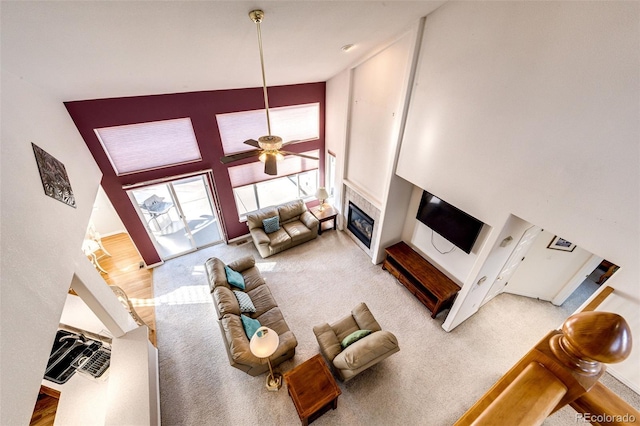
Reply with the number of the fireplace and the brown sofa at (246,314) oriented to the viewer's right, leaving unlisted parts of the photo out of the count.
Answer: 1

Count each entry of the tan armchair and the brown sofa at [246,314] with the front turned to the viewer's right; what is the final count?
1

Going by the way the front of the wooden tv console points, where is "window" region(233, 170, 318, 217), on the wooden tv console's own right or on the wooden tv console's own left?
on the wooden tv console's own right

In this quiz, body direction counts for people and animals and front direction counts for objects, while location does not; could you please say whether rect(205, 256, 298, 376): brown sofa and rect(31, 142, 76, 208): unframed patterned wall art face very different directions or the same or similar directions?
same or similar directions

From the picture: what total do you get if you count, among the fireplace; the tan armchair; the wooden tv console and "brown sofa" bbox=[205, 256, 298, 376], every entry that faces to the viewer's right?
1

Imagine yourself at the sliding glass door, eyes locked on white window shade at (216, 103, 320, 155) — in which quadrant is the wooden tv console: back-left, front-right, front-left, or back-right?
front-right

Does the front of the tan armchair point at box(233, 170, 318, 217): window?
yes

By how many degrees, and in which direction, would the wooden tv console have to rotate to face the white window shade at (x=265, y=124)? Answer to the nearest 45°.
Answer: approximately 45° to its right

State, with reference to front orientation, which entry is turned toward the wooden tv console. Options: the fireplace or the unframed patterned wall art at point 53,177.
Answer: the unframed patterned wall art

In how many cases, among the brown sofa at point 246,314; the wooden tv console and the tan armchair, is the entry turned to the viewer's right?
1

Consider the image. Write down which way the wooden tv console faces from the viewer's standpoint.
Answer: facing the viewer and to the left of the viewer

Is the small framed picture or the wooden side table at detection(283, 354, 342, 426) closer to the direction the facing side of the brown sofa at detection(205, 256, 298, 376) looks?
the small framed picture

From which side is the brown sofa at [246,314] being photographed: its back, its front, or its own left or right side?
right

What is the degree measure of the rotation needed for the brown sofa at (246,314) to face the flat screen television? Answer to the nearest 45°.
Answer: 0° — it already faces it

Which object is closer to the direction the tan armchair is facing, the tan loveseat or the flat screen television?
the tan loveseat

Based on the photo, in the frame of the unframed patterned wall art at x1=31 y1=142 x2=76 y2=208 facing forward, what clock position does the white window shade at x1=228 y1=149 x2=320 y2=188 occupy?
The white window shade is roughly at 10 o'clock from the unframed patterned wall art.

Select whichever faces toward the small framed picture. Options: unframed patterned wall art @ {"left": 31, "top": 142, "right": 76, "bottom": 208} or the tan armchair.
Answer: the unframed patterned wall art

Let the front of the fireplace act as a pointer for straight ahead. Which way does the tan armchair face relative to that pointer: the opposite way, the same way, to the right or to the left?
to the right

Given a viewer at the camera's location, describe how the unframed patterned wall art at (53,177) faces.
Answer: facing the viewer and to the right of the viewer
